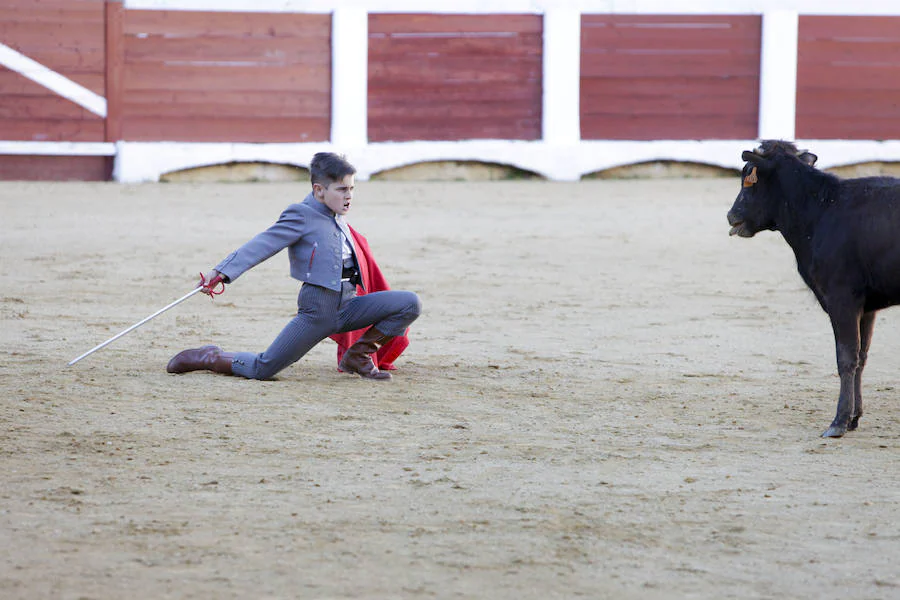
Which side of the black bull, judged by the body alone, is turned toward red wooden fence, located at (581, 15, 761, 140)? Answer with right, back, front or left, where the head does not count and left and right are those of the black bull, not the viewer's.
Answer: right

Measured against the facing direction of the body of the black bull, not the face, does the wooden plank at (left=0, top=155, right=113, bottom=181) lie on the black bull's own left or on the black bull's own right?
on the black bull's own right

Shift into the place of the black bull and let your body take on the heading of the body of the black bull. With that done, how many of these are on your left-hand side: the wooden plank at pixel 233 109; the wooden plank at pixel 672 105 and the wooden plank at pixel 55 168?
0

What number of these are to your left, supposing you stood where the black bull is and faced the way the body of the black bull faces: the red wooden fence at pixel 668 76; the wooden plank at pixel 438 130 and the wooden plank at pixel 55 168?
0

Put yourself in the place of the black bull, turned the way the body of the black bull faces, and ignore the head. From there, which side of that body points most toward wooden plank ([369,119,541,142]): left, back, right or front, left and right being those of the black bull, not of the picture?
right

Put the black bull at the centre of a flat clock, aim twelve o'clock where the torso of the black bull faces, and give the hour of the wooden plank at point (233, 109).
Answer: The wooden plank is roughly at 2 o'clock from the black bull.

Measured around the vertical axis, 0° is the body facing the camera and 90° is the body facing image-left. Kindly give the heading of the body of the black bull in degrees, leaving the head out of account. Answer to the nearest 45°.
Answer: approximately 90°

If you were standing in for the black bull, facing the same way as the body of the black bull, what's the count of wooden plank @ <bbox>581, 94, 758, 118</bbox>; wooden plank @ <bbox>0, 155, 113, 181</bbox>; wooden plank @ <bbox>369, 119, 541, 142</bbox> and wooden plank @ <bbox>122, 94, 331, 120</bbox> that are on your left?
0

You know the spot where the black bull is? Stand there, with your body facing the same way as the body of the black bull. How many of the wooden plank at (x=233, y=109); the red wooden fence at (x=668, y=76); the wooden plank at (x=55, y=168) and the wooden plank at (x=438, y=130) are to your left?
0
